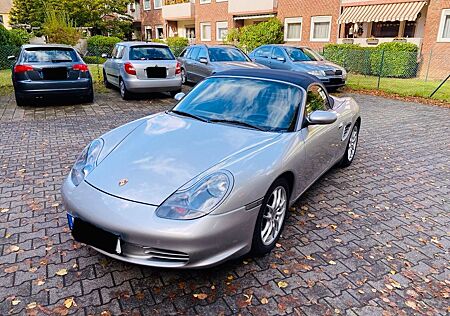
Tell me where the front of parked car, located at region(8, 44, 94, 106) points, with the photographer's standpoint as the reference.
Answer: facing away from the viewer

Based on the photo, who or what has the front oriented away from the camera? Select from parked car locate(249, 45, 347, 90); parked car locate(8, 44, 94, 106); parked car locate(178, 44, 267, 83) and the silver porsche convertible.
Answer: parked car locate(8, 44, 94, 106)

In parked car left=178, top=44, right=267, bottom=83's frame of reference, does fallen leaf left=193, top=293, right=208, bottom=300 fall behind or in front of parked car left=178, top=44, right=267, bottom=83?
in front

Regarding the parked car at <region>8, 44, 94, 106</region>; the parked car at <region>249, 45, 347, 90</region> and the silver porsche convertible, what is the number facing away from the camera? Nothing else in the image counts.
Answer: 1

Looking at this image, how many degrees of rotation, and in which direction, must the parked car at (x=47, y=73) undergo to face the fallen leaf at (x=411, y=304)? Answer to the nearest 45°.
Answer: approximately 180°

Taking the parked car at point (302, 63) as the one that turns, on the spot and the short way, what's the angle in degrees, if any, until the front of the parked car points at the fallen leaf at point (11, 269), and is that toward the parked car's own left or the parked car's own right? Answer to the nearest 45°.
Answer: approximately 45° to the parked car's own right

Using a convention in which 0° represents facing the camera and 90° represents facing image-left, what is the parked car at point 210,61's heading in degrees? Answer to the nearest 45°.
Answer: approximately 315°

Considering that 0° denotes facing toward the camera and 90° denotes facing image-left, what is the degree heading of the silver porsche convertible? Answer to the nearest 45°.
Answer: approximately 45°

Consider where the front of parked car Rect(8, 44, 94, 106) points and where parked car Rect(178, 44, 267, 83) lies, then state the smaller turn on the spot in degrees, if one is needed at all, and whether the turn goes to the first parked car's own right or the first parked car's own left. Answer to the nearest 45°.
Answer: approximately 90° to the first parked car's own right

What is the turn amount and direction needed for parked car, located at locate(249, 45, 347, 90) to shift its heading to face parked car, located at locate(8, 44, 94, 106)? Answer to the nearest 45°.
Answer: approximately 90° to its right

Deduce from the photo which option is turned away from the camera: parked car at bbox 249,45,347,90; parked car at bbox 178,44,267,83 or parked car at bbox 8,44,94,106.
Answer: parked car at bbox 8,44,94,106

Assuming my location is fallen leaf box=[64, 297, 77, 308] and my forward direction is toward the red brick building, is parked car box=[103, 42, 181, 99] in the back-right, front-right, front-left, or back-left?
front-left

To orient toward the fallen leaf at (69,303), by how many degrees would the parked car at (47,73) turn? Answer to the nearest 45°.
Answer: approximately 180°

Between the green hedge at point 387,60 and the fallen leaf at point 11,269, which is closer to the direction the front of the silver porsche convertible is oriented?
the fallen leaf
